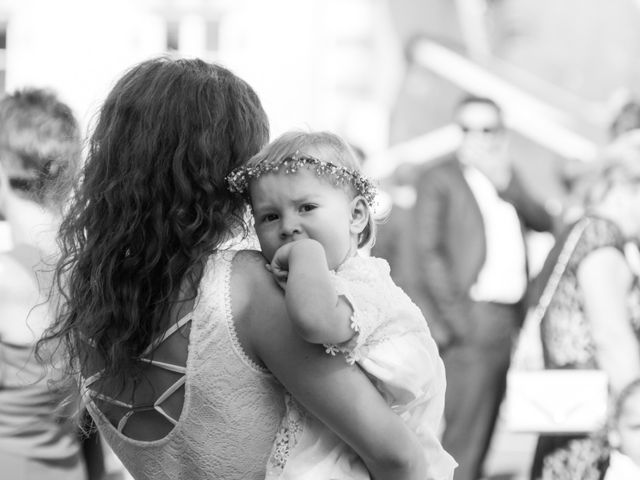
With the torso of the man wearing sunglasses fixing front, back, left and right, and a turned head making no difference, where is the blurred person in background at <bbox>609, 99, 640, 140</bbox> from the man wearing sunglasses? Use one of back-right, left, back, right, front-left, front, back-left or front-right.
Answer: left

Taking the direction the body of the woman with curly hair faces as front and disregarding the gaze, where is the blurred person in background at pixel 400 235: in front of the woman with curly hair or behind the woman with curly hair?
in front

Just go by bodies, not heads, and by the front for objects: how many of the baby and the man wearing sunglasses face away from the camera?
0

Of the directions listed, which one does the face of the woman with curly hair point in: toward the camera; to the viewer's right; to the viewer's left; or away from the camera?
away from the camera

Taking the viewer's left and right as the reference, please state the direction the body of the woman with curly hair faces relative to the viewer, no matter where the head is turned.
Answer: facing away from the viewer and to the right of the viewer

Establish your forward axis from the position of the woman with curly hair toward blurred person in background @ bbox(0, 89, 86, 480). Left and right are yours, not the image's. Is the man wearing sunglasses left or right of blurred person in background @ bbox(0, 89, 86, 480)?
right

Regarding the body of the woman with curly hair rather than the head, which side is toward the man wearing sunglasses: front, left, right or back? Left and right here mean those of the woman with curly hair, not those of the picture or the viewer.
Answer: front

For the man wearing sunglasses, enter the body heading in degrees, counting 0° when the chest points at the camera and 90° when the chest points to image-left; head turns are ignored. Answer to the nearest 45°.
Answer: approximately 315°

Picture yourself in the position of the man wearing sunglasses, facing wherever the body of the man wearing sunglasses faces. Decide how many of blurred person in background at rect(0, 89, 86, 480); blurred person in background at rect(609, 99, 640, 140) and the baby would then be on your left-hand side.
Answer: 1

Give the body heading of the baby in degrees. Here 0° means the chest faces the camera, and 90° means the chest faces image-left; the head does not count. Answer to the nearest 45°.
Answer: approximately 45°

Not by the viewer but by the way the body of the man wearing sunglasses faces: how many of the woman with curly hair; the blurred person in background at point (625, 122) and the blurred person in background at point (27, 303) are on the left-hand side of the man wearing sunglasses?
1
